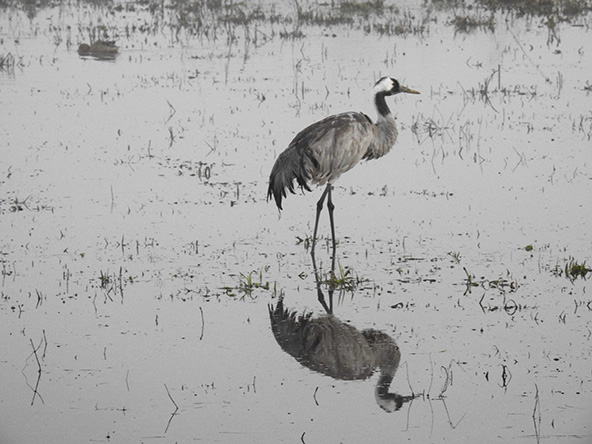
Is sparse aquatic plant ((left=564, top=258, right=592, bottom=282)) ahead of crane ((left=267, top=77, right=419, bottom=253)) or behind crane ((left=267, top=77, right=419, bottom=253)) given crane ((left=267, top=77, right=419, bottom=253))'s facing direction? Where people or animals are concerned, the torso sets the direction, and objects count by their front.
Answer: ahead

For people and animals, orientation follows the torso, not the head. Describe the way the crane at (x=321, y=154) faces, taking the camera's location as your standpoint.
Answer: facing to the right of the viewer

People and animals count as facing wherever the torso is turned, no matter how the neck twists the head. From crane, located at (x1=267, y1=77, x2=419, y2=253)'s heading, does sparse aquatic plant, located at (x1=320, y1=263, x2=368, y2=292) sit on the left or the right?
on its right
